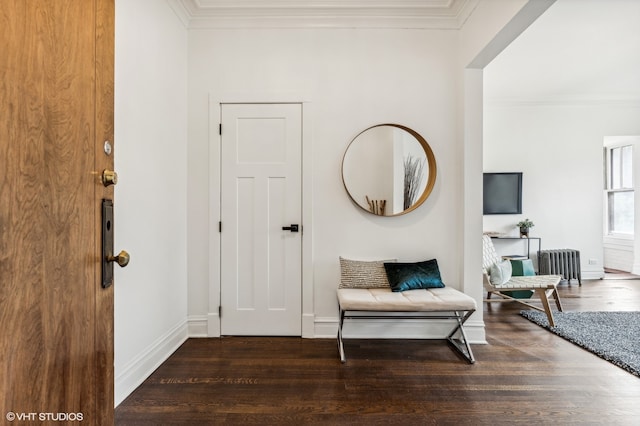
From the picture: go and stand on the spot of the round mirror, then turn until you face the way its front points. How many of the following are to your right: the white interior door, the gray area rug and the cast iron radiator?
1

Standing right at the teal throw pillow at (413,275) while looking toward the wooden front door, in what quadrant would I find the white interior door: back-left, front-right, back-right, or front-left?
front-right

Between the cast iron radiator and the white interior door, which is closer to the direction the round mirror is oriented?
the white interior door

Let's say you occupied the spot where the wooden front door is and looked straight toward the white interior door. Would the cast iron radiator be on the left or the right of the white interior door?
right

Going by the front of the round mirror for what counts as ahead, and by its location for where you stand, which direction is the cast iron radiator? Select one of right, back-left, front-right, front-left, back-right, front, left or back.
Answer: back-left

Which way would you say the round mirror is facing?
toward the camera

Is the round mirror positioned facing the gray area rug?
no

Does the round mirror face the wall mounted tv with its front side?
no

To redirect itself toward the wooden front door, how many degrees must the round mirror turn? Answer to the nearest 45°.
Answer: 0° — it already faces it

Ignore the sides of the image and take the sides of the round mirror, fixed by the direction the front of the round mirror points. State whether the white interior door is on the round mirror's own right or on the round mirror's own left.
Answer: on the round mirror's own right
